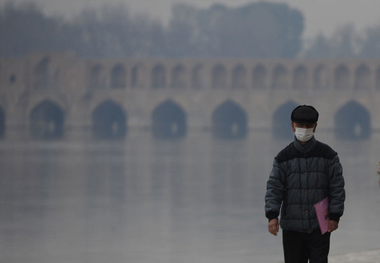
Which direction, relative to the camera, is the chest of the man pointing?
toward the camera

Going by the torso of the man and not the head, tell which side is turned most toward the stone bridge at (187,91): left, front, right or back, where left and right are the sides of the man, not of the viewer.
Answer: back
